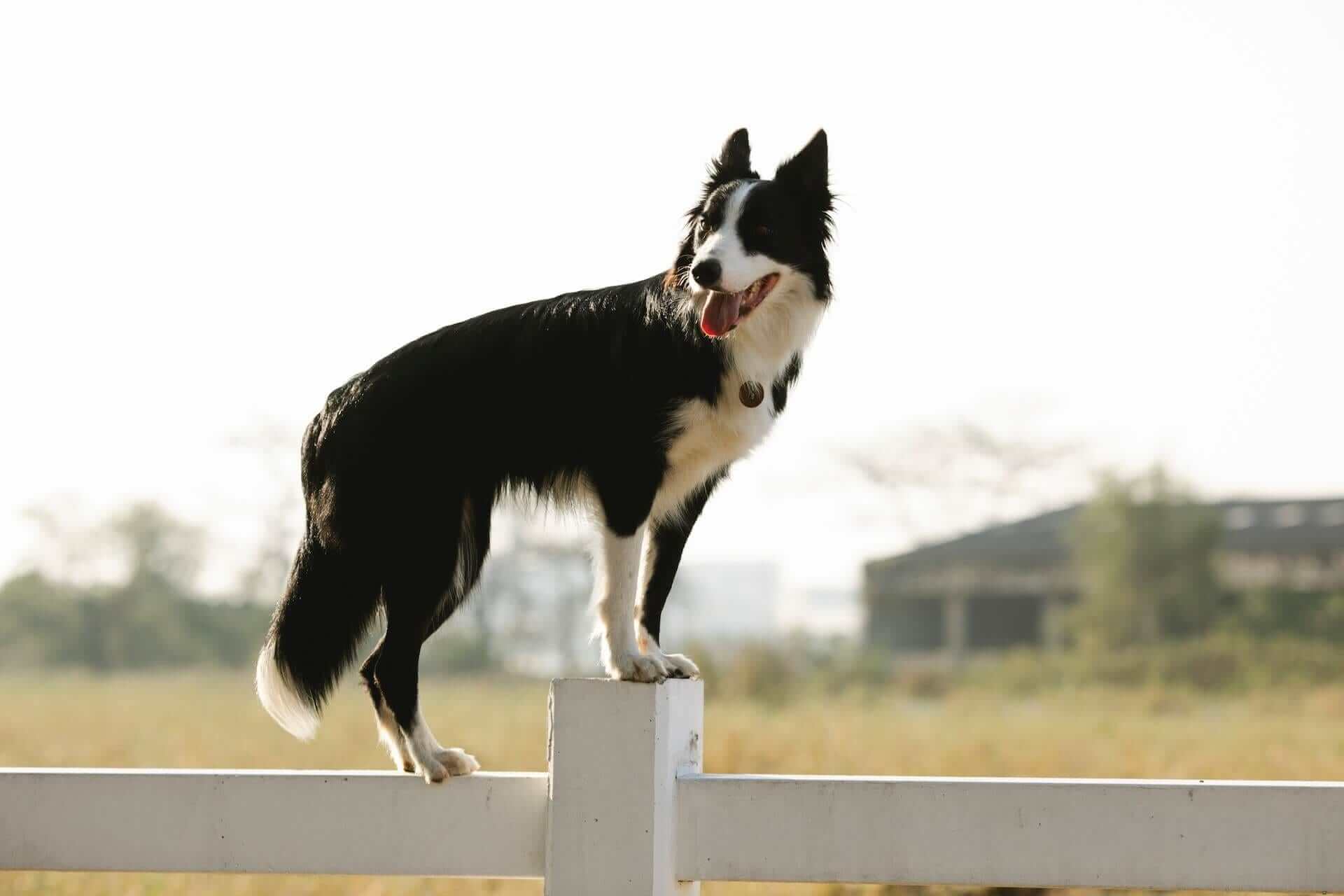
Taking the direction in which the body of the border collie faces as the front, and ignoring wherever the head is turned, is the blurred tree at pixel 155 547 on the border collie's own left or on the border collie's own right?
on the border collie's own left

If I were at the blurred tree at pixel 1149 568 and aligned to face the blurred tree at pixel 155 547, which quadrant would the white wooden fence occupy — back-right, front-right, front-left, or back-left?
front-left

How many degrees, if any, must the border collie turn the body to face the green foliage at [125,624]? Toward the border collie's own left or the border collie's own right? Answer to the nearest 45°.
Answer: approximately 90° to the border collie's own left

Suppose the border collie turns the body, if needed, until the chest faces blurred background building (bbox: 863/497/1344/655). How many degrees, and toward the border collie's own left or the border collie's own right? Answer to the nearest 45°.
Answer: approximately 90° to the border collie's own left

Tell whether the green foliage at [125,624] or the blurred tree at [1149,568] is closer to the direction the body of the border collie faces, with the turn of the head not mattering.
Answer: the blurred tree

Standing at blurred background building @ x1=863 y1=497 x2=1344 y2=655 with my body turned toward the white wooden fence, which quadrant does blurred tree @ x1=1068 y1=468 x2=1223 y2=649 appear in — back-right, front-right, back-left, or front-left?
front-left

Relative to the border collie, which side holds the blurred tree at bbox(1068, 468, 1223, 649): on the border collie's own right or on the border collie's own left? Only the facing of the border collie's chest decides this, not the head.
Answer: on the border collie's own left

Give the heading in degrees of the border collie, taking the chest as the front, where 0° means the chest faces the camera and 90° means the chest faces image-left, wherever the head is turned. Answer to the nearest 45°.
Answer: approximately 270°
